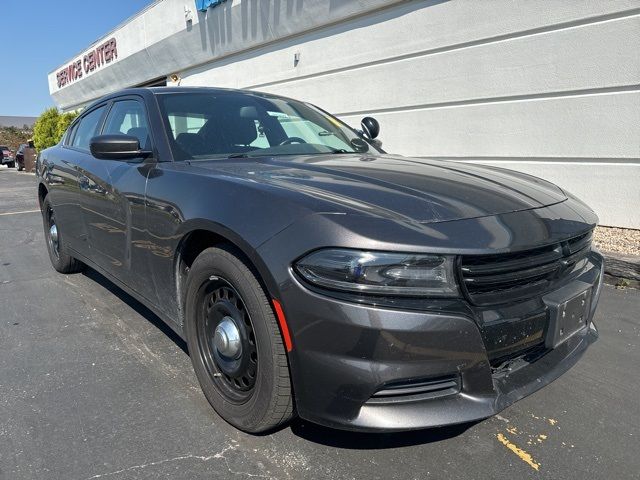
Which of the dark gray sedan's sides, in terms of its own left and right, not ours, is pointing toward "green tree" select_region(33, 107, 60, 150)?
back

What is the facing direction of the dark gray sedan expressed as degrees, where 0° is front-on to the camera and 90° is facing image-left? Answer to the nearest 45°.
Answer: approximately 315°
